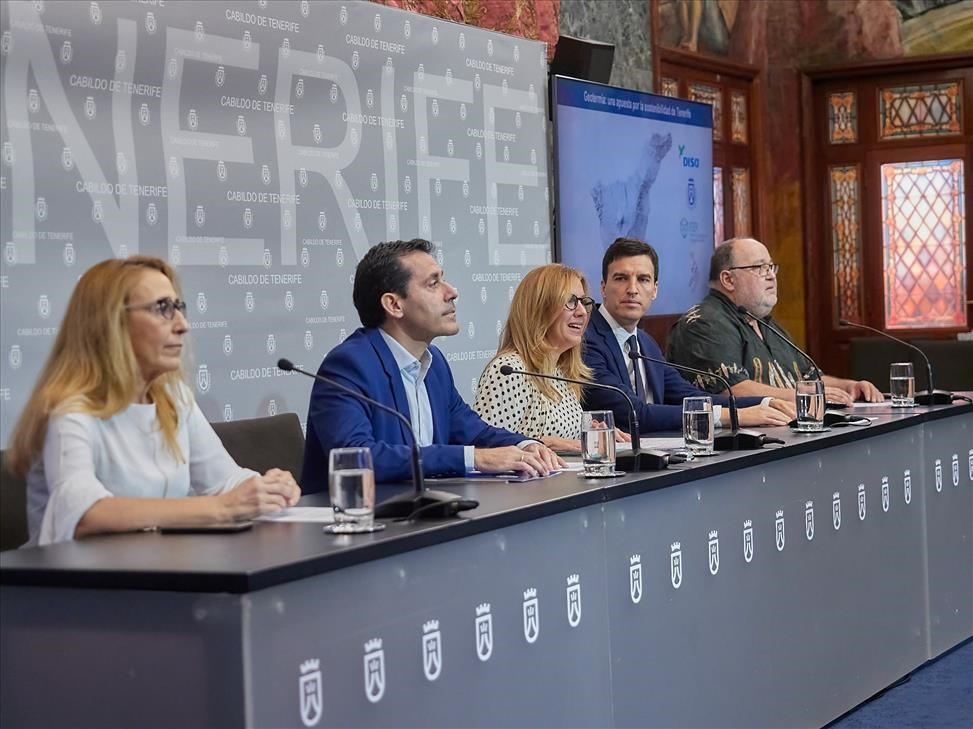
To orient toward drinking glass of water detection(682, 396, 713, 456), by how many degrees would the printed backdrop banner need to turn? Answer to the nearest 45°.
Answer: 0° — it already faces it

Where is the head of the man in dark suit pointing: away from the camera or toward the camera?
toward the camera

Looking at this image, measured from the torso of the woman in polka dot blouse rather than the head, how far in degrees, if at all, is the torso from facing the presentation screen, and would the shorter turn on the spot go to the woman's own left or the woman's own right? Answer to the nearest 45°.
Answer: approximately 135° to the woman's own left

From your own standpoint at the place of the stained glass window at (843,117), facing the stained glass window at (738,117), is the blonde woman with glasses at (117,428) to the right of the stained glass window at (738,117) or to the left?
left

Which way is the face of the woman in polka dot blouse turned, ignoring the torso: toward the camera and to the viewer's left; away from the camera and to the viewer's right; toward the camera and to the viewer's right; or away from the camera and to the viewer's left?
toward the camera and to the viewer's right

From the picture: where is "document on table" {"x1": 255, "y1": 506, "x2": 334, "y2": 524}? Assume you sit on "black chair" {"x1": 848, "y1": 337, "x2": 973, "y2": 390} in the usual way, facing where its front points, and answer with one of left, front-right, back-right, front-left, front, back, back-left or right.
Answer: front-right

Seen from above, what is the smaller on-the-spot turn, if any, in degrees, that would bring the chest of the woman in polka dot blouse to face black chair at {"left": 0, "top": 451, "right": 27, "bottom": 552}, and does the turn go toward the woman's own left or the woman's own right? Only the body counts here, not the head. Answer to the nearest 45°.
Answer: approximately 90° to the woman's own right

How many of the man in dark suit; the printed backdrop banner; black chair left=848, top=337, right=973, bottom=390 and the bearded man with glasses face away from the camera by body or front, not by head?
0

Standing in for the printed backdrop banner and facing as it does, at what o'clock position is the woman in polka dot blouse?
The woman in polka dot blouse is roughly at 12 o'clock from the printed backdrop banner.

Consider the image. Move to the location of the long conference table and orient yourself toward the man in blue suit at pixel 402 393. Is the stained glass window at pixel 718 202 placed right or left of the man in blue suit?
right

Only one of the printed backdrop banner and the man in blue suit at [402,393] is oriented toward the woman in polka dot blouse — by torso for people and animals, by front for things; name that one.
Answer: the printed backdrop banner

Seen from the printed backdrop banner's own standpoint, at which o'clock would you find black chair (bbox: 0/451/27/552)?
The black chair is roughly at 2 o'clock from the printed backdrop banner.

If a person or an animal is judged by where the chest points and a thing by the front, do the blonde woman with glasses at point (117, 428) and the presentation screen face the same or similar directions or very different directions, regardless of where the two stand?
same or similar directions

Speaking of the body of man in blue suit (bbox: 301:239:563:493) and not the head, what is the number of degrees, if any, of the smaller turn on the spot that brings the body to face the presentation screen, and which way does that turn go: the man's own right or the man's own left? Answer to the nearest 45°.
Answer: approximately 135° to the man's own left

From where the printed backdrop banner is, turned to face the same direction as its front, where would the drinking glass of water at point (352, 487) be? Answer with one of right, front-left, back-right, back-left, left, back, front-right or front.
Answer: front-right

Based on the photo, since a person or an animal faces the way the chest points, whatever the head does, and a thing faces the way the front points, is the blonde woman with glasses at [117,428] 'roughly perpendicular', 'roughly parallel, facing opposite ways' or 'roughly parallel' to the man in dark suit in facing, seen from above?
roughly parallel

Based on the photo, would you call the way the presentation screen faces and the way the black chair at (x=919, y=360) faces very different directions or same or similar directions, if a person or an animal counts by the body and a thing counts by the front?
same or similar directions
